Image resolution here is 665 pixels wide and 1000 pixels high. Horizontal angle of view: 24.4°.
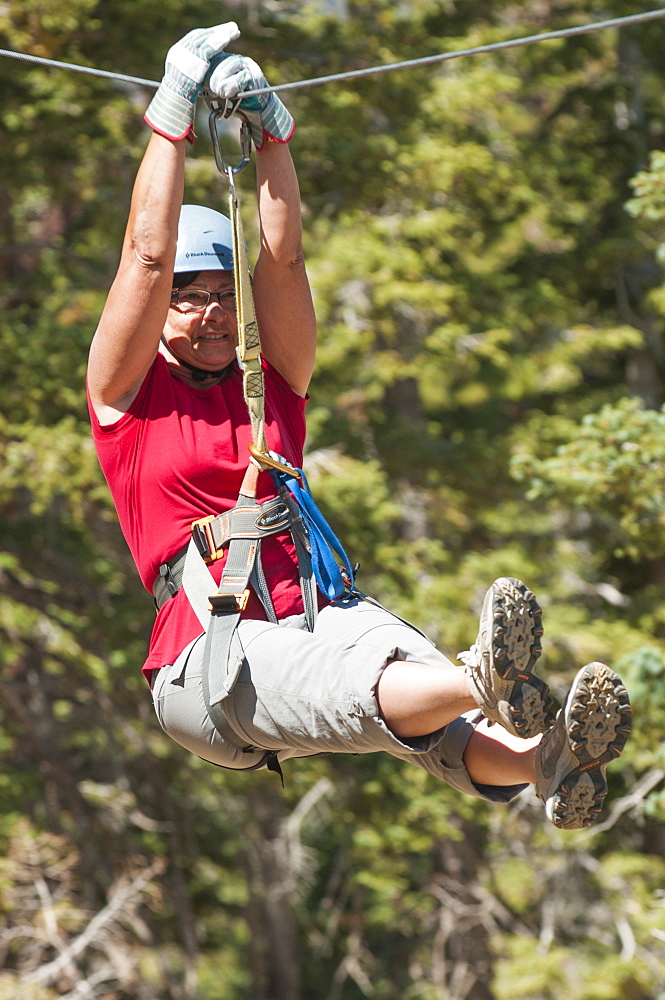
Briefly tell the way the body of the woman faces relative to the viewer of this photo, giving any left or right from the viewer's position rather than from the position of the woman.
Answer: facing the viewer and to the right of the viewer
